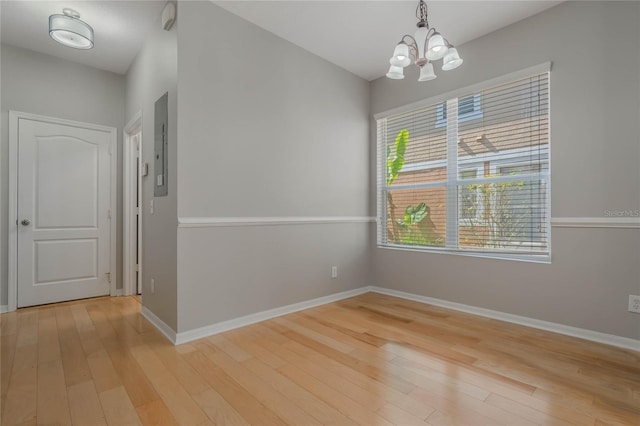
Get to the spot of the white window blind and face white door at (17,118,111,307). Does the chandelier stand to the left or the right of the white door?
left

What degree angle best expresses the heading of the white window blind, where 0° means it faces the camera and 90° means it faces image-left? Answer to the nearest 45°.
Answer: approximately 45°
